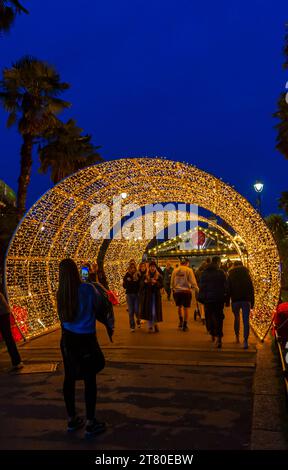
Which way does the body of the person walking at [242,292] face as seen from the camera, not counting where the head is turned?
away from the camera

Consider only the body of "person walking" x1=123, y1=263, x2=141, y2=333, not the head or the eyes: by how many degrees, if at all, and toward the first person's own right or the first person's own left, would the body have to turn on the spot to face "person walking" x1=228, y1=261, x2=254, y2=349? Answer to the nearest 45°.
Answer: approximately 45° to the first person's own left

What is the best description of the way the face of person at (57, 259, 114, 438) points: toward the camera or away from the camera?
away from the camera

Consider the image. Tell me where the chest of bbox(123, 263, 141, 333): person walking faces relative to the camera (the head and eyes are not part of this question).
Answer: toward the camera

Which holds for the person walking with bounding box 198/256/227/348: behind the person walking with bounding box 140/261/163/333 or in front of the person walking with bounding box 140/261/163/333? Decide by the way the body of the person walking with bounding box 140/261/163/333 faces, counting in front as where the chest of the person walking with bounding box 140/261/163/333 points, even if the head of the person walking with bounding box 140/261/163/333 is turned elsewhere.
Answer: in front

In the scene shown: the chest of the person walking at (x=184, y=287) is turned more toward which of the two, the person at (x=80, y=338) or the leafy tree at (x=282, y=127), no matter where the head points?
the leafy tree

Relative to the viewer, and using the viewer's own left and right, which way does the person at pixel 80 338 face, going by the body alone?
facing away from the viewer and to the right of the viewer

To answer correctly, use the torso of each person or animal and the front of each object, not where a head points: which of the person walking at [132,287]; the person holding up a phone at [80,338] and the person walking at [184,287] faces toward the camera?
the person walking at [132,287]

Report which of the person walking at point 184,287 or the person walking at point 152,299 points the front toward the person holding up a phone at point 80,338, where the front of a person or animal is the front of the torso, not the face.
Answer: the person walking at point 152,299

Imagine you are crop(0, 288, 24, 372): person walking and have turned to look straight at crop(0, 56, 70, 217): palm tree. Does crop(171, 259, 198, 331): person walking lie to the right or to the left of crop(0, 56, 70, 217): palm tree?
right

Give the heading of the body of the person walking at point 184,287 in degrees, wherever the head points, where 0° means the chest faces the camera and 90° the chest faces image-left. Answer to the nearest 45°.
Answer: approximately 180°
